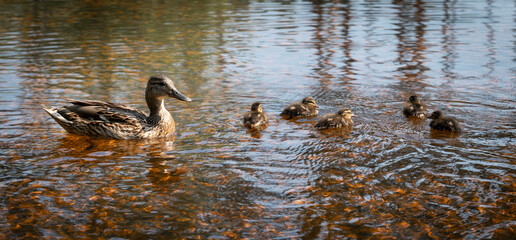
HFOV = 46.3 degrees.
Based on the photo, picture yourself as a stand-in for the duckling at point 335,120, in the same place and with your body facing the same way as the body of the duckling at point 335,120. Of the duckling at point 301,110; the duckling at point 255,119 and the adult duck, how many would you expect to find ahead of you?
0

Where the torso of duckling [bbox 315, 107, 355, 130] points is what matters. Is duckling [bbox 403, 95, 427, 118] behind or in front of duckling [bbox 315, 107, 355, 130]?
in front

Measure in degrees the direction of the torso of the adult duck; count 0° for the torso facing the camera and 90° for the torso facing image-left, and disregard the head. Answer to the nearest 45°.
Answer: approximately 270°

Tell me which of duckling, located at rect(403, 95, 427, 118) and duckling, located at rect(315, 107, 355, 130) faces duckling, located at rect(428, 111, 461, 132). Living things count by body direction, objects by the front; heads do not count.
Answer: duckling, located at rect(315, 107, 355, 130)

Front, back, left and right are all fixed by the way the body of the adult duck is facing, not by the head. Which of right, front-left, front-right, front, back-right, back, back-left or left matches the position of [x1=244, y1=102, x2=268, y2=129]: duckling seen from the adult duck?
front

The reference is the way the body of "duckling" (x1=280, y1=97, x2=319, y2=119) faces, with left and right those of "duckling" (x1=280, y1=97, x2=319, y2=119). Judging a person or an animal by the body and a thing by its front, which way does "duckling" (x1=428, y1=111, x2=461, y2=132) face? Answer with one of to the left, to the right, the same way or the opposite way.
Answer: the opposite way

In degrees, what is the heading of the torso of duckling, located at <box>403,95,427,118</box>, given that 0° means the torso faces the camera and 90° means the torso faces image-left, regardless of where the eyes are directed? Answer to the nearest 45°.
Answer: approximately 180°

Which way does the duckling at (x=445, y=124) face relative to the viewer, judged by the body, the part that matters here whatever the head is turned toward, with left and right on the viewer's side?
facing to the left of the viewer

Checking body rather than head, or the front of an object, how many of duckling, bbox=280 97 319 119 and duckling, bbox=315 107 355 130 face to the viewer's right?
2

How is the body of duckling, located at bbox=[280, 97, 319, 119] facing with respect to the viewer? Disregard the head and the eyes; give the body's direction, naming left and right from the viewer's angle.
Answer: facing to the right of the viewer

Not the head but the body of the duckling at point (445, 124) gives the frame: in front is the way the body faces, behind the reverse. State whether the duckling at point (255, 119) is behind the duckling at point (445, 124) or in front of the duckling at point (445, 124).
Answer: in front

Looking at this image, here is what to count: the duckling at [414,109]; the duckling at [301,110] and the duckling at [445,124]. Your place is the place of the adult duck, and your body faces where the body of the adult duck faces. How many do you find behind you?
0

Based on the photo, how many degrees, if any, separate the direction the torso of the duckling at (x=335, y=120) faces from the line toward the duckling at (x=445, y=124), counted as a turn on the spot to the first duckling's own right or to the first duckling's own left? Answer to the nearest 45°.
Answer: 0° — it already faces it

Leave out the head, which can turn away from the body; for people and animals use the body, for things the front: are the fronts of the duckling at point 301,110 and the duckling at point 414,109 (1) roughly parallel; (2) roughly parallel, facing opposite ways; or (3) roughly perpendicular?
roughly perpendicular

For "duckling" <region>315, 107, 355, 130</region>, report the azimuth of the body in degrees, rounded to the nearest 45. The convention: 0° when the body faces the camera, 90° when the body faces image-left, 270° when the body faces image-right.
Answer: approximately 270°

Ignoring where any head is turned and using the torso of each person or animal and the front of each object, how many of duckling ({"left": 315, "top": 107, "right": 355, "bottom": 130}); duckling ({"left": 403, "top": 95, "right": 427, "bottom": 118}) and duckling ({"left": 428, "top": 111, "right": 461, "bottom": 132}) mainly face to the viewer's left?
1

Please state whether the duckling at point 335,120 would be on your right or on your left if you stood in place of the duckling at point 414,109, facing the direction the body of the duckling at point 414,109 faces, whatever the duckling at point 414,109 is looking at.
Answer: on your left

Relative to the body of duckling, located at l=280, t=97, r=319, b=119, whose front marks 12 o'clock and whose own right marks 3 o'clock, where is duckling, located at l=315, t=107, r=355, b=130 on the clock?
duckling, located at l=315, t=107, r=355, b=130 is roughly at 2 o'clock from duckling, located at l=280, t=97, r=319, b=119.

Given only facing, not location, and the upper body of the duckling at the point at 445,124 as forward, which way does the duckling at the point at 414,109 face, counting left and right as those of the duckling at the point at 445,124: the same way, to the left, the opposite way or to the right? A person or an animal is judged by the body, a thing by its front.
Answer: to the right

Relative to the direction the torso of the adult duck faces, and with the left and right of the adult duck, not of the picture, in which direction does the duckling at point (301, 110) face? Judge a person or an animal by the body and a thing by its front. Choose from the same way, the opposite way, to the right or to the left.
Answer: the same way
